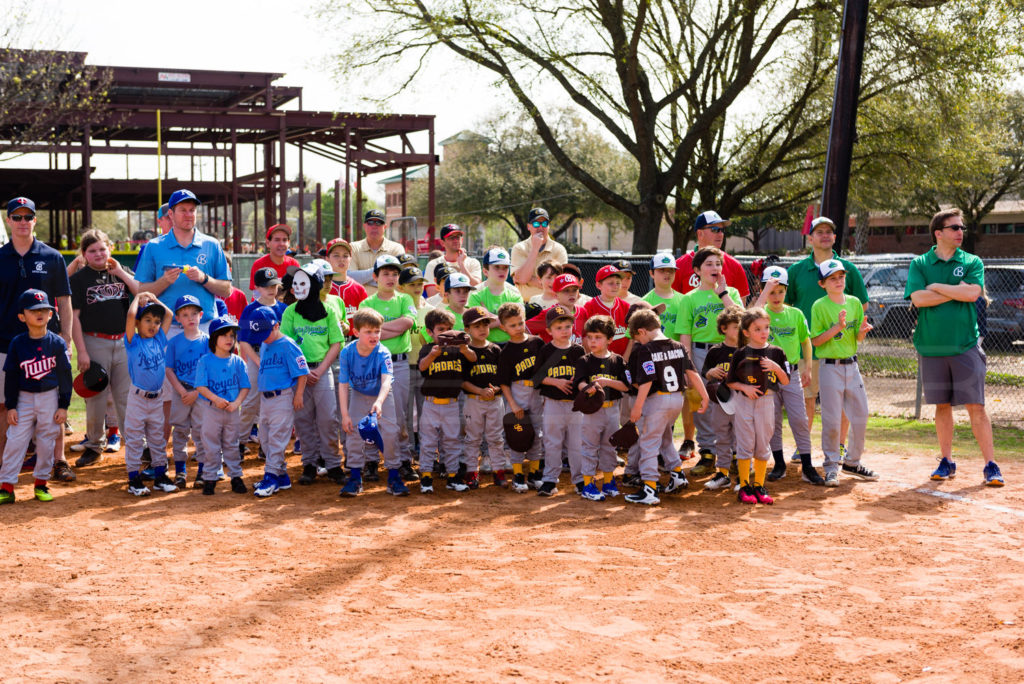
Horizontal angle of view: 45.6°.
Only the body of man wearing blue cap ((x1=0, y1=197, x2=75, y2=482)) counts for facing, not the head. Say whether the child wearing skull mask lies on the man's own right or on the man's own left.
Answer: on the man's own left

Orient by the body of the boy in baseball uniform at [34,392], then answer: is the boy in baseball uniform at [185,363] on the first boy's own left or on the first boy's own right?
on the first boy's own left

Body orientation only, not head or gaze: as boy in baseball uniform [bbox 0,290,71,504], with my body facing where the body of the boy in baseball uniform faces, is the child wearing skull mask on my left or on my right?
on my left

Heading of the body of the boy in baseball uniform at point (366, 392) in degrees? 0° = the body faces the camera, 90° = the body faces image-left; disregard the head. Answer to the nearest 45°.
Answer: approximately 0°

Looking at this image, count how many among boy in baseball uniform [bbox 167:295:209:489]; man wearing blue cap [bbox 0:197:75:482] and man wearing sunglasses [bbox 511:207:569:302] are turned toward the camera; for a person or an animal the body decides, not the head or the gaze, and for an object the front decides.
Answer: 3

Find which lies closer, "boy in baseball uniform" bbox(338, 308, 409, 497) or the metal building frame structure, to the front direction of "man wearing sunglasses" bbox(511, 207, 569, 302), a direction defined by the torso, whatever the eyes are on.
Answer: the boy in baseball uniform

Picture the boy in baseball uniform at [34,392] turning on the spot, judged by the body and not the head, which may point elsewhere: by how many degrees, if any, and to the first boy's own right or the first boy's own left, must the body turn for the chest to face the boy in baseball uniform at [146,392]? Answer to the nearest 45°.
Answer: approximately 90° to the first boy's own left

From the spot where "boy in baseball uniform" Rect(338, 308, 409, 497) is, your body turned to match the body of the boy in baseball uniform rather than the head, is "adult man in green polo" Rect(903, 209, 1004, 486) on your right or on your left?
on your left

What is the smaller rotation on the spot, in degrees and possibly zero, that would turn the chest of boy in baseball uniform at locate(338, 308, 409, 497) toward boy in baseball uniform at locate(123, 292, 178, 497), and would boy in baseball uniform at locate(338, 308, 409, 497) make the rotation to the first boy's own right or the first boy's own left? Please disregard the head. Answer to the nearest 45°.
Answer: approximately 90° to the first boy's own right

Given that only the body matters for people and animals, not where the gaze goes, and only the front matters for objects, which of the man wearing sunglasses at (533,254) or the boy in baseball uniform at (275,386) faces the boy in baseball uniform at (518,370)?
the man wearing sunglasses
